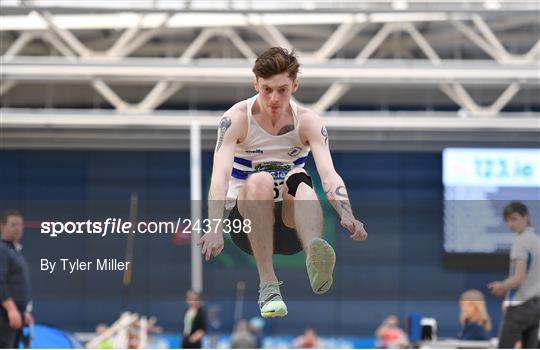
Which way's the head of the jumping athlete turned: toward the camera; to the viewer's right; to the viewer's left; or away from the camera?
toward the camera

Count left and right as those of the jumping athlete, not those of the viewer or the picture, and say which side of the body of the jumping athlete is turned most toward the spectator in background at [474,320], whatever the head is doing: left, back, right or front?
back

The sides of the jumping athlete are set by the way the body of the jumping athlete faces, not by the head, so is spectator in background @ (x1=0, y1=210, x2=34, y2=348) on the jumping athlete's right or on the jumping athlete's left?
on the jumping athlete's right

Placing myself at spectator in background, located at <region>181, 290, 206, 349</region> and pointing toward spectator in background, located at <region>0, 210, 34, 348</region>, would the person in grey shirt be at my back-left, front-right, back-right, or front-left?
front-left

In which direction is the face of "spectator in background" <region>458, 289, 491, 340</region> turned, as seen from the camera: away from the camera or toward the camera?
toward the camera

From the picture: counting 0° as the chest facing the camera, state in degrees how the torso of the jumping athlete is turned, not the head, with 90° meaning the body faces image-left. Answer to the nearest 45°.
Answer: approximately 0°

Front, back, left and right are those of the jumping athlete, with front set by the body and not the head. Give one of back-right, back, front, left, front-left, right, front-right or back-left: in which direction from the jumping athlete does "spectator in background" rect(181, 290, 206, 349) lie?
back

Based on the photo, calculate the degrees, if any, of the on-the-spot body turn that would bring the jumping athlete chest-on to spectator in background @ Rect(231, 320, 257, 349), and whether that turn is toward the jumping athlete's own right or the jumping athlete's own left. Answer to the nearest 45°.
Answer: approximately 180°

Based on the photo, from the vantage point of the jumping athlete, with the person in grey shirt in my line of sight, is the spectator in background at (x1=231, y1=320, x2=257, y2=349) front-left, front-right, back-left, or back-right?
front-left
